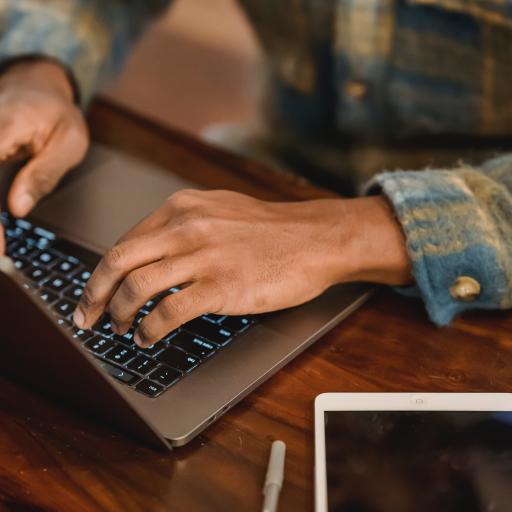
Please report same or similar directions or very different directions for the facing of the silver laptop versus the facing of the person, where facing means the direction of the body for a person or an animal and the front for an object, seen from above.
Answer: very different directions

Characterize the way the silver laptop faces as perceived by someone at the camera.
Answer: facing away from the viewer and to the right of the viewer

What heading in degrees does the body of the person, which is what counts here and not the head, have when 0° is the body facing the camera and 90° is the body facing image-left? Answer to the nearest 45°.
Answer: approximately 45°
